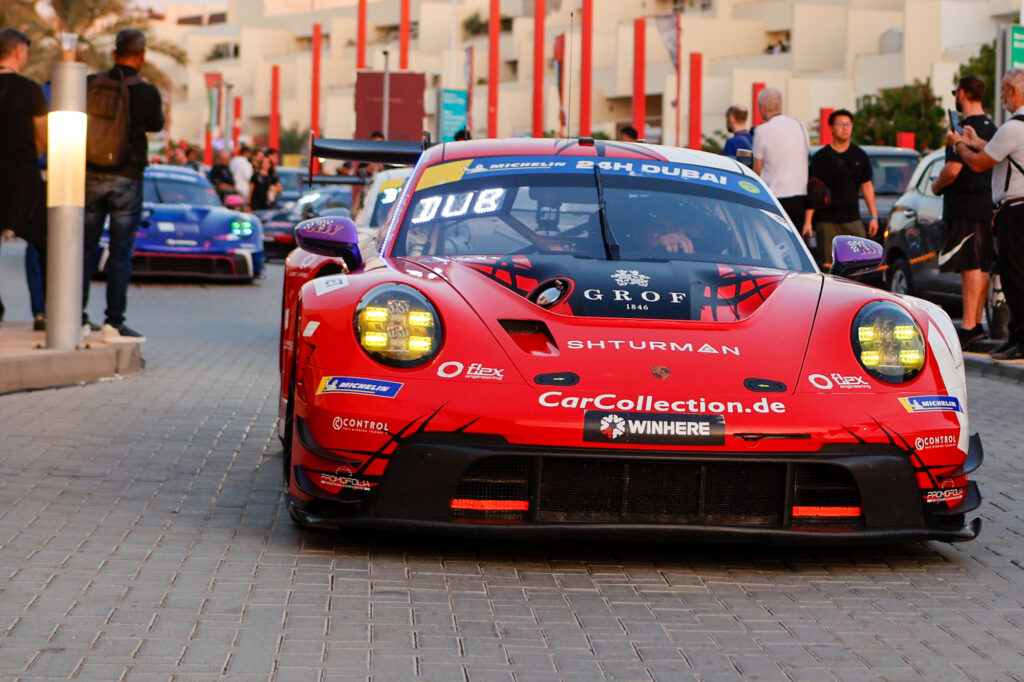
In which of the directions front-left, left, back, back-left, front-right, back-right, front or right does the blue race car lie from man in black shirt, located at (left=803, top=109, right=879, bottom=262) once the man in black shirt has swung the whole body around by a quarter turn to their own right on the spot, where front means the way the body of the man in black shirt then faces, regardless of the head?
front-right

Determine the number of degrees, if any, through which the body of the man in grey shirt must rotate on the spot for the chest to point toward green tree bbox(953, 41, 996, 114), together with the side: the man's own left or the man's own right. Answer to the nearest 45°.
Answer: approximately 90° to the man's own right

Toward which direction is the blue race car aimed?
toward the camera

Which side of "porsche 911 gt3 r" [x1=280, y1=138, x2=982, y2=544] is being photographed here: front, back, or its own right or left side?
front

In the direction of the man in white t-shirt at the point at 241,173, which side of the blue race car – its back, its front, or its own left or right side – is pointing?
back

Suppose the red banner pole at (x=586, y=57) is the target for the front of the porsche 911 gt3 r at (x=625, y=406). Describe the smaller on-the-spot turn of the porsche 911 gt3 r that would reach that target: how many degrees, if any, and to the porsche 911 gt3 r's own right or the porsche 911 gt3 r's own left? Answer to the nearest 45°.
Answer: approximately 180°

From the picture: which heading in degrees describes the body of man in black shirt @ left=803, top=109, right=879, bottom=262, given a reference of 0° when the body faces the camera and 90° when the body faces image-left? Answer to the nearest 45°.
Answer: approximately 0°

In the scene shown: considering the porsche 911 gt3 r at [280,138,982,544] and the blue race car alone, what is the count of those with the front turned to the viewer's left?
0

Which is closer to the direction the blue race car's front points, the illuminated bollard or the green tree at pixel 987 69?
the illuminated bollard
